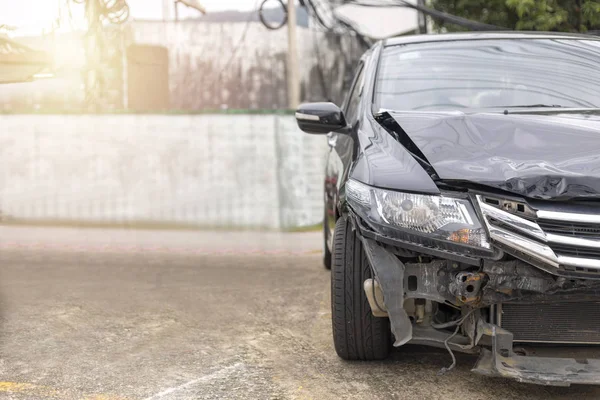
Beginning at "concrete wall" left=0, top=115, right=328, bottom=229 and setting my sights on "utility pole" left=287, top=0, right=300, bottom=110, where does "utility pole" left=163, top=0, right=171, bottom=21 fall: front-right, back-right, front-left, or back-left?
front-left

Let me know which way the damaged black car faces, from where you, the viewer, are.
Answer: facing the viewer

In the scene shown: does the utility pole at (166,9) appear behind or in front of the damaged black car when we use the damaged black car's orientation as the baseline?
behind

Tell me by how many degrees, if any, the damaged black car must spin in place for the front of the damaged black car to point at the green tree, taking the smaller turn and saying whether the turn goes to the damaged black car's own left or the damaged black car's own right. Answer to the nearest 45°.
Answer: approximately 180°

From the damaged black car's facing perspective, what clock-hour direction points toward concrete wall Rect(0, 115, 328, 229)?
The concrete wall is roughly at 5 o'clock from the damaged black car.

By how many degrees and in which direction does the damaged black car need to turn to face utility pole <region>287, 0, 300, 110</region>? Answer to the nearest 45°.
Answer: approximately 180°

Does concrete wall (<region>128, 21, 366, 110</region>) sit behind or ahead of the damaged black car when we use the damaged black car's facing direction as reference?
behind
